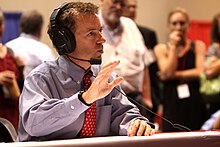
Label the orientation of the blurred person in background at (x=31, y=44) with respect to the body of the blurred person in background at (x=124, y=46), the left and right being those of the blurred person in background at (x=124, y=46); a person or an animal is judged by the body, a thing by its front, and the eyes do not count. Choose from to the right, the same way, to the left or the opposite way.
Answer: the opposite way

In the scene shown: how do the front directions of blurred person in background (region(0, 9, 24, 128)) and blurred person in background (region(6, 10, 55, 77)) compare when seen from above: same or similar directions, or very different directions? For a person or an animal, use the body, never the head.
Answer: very different directions

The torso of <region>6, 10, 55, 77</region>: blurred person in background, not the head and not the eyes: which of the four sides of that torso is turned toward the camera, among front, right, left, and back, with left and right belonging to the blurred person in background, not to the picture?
back

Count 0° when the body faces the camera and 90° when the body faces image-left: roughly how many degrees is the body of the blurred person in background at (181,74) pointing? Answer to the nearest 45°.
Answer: approximately 0°

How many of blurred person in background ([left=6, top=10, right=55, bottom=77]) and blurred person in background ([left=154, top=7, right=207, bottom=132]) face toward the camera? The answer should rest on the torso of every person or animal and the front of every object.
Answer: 1
